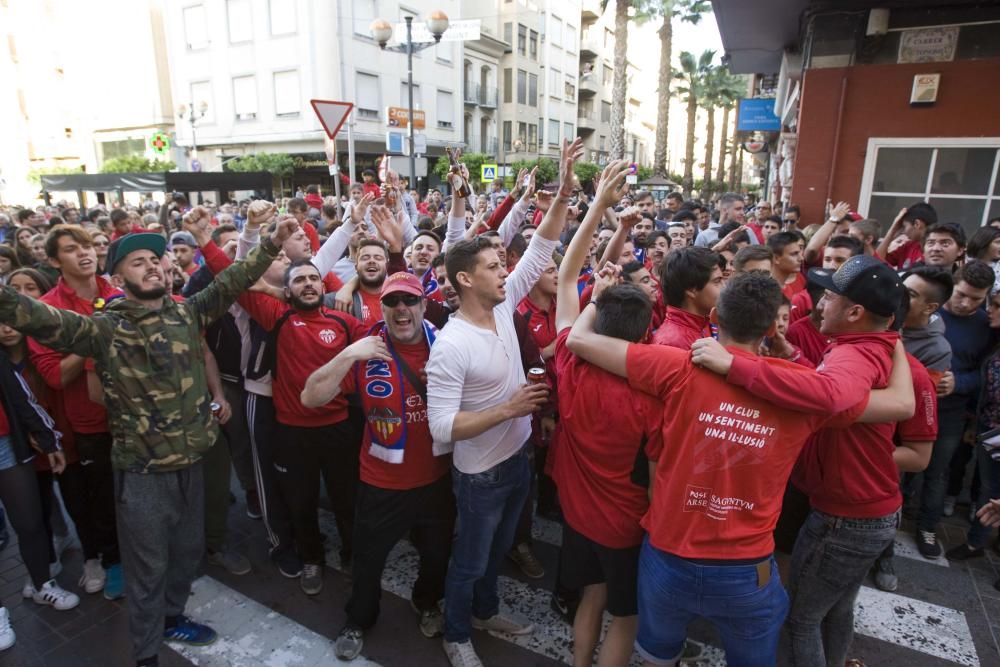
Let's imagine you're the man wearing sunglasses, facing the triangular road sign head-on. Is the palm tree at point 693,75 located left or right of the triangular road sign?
right

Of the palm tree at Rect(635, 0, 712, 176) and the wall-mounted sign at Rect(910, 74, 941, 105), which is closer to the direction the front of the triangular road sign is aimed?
the wall-mounted sign

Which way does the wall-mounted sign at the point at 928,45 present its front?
toward the camera

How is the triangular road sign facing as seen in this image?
toward the camera

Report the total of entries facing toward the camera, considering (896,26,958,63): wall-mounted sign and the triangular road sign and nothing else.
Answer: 2

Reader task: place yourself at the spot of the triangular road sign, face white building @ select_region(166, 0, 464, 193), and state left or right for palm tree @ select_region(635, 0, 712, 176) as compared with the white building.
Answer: right

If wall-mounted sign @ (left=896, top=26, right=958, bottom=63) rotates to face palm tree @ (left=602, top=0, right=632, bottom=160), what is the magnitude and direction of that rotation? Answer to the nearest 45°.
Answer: approximately 135° to its right

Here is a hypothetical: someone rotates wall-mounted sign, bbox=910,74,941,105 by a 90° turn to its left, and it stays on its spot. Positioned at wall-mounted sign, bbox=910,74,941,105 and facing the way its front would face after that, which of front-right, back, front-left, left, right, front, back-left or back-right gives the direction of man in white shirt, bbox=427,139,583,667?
right

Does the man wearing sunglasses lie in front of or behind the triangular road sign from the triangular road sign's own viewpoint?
in front
